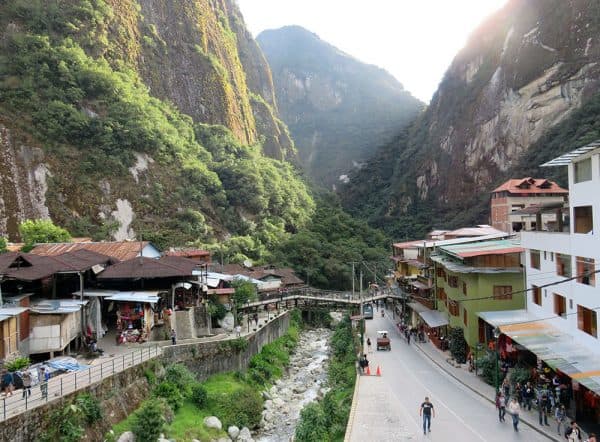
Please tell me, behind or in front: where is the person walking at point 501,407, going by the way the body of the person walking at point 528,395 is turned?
in front

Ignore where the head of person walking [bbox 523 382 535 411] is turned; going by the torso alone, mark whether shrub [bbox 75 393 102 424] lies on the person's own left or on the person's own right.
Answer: on the person's own right

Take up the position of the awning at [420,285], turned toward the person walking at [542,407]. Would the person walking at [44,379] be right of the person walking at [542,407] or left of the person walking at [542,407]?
right

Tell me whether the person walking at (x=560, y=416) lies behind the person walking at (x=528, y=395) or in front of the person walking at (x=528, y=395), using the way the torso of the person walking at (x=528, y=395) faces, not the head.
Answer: in front

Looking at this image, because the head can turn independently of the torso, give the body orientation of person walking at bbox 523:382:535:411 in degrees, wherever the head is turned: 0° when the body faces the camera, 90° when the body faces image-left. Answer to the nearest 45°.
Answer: approximately 0°

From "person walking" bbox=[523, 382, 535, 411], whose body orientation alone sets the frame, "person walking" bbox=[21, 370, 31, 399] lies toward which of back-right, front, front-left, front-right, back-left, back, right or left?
front-right
